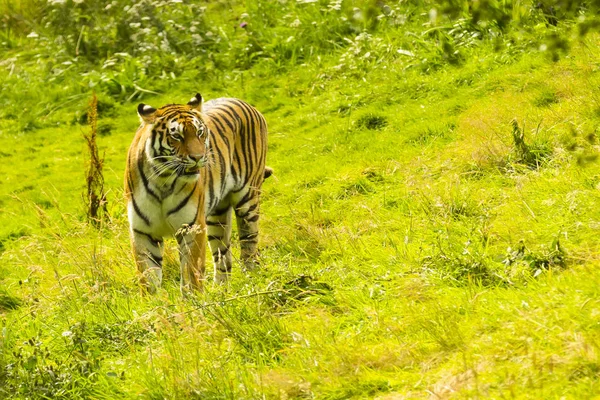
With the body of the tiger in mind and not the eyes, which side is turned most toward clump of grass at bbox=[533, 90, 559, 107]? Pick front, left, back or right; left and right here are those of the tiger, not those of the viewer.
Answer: back

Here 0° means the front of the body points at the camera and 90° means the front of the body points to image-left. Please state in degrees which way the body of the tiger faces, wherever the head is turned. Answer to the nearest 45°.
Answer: approximately 45°

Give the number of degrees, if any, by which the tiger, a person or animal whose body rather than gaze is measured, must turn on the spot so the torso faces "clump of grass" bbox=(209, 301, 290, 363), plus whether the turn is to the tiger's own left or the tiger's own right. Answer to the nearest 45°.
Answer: approximately 45° to the tiger's own left

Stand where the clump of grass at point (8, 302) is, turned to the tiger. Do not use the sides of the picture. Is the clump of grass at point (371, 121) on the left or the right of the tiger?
left

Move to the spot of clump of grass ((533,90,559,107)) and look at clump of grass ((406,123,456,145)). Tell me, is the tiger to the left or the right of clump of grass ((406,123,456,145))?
left

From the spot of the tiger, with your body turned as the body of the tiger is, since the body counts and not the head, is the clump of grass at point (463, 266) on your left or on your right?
on your left

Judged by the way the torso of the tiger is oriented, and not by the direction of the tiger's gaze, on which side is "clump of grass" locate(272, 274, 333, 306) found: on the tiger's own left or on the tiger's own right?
on the tiger's own left

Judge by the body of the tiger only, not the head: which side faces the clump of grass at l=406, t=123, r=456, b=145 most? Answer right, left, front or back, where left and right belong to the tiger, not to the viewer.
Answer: back

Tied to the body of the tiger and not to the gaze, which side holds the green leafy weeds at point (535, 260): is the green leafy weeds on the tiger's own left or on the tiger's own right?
on the tiger's own left
